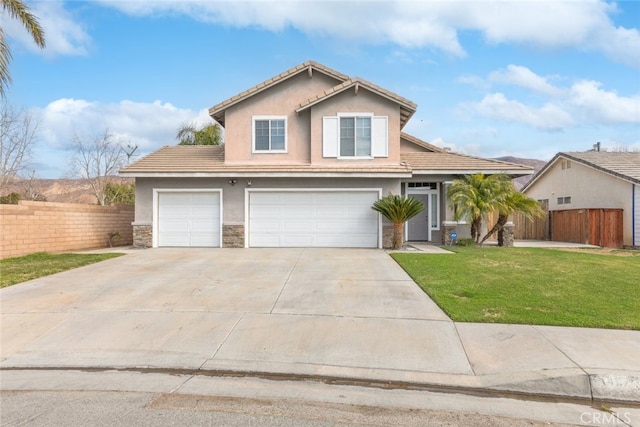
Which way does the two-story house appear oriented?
toward the camera

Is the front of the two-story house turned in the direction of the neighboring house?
no

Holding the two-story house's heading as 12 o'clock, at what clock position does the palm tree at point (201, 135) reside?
The palm tree is roughly at 5 o'clock from the two-story house.

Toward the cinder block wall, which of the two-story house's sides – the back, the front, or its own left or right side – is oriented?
right

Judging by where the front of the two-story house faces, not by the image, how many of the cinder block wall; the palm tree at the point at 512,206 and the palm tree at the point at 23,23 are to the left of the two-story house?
1

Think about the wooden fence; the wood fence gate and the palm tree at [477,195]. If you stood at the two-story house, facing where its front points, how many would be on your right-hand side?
0

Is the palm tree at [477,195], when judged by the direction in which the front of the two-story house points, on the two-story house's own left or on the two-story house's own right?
on the two-story house's own left

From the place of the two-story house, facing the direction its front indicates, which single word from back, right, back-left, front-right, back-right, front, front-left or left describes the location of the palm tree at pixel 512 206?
left

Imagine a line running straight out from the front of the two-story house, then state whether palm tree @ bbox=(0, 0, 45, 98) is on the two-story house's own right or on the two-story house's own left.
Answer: on the two-story house's own right

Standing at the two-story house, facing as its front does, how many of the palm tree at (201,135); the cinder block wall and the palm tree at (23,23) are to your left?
0

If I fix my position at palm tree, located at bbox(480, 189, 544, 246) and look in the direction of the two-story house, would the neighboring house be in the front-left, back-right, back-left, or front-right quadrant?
back-right

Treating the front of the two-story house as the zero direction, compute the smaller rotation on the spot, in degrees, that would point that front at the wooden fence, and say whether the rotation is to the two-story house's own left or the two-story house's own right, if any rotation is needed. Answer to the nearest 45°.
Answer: approximately 90° to the two-story house's own left

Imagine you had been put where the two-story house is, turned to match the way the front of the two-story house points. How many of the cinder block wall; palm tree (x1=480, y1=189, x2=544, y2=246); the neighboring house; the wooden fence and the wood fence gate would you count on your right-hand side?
1

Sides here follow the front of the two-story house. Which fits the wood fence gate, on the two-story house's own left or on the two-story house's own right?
on the two-story house's own left
